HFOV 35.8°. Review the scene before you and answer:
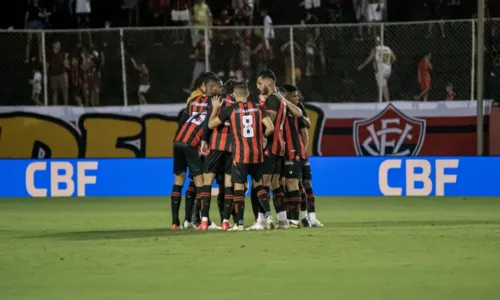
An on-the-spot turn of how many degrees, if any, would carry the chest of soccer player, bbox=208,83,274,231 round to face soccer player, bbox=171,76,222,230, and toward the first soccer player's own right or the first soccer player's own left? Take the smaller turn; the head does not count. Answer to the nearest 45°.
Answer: approximately 45° to the first soccer player's own left

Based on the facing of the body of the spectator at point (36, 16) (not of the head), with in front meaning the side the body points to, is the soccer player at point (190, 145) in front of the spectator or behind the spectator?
in front

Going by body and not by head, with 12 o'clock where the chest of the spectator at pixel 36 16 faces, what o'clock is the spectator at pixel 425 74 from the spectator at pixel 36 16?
the spectator at pixel 425 74 is roughly at 10 o'clock from the spectator at pixel 36 16.

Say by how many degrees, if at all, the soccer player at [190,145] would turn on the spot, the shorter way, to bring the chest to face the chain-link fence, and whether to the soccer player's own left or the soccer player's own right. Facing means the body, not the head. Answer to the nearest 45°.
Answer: approximately 45° to the soccer player's own left

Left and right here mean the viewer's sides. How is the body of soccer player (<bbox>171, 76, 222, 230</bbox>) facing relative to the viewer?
facing away from the viewer and to the right of the viewer

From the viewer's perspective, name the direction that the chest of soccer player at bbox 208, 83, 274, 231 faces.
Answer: away from the camera

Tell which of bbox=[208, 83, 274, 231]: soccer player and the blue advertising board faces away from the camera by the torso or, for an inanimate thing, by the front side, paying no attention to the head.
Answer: the soccer player

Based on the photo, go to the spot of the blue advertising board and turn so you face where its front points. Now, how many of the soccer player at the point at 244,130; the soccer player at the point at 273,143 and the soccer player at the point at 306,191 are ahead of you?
3

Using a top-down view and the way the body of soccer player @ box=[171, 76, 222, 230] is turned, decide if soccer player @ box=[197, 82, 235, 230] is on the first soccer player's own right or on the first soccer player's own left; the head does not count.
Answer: on the first soccer player's own right

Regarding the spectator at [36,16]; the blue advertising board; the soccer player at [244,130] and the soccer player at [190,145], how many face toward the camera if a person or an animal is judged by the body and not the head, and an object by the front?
2

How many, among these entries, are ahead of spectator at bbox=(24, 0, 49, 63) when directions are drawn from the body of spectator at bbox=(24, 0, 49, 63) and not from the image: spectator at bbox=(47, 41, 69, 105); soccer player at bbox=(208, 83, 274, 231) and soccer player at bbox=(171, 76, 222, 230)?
3

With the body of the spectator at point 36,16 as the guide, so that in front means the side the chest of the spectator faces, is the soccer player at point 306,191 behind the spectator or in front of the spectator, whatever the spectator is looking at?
in front

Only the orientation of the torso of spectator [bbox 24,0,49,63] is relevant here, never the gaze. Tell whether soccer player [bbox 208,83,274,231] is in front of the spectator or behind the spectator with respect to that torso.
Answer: in front

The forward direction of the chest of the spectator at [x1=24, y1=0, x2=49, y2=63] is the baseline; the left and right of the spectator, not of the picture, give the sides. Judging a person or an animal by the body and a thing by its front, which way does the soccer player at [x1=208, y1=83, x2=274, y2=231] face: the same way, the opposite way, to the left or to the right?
the opposite way
